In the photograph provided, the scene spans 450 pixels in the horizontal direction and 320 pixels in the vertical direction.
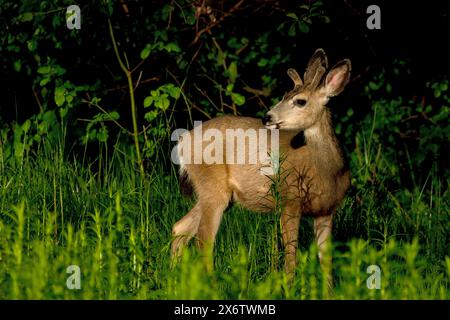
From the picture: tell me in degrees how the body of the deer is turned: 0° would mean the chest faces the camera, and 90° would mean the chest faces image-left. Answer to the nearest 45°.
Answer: approximately 315°
